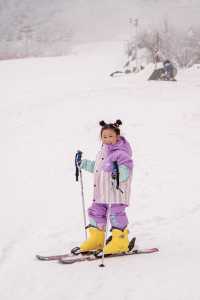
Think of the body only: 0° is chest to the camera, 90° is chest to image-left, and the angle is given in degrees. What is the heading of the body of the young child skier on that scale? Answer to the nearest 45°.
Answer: approximately 45°

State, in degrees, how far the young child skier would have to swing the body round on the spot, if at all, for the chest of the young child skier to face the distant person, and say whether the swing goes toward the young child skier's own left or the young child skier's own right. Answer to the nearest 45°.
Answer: approximately 135° to the young child skier's own right
